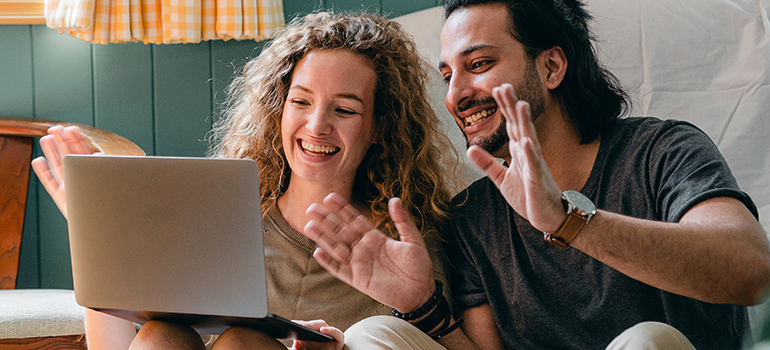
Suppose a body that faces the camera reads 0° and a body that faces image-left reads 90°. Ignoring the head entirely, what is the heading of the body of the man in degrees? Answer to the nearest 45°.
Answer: approximately 45°

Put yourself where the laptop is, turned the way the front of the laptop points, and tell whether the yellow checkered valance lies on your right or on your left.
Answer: on your left

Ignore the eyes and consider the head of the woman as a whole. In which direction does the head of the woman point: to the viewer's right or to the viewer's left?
to the viewer's left

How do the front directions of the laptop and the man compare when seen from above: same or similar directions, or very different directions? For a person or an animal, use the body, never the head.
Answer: very different directions

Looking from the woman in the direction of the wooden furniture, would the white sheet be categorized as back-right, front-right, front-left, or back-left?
back-right

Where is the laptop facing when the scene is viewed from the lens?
facing away from the viewer and to the right of the viewer
